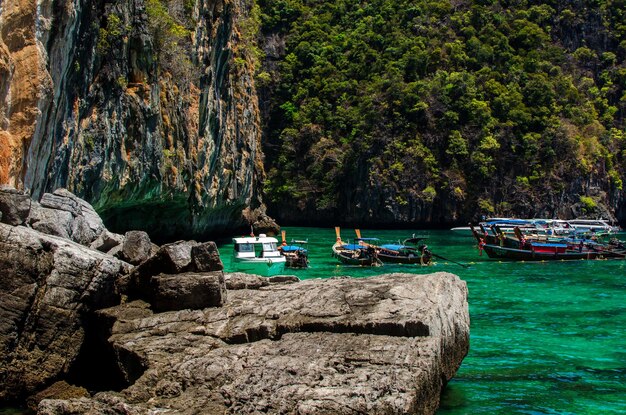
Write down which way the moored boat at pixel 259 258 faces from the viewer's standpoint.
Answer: facing the viewer and to the right of the viewer

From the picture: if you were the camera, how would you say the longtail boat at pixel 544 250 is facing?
facing to the left of the viewer

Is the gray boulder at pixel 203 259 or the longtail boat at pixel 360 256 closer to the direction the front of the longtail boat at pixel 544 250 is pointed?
the longtail boat

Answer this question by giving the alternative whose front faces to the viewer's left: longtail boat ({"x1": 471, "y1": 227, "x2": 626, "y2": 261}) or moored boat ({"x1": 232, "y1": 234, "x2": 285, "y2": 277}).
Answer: the longtail boat

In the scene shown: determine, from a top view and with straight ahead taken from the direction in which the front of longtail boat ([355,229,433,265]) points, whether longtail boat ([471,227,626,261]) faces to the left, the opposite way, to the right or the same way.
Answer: the same way

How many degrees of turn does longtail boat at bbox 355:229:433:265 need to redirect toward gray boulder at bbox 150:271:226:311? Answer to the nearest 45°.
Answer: approximately 90° to its left

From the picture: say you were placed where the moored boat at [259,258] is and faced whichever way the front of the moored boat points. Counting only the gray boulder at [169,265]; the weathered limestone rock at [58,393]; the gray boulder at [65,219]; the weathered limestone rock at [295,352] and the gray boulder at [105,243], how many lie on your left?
0

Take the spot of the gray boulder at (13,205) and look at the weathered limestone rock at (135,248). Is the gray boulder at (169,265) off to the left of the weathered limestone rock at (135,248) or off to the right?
right

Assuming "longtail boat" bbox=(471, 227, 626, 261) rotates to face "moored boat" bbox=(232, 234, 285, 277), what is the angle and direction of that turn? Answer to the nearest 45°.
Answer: approximately 45° to its left

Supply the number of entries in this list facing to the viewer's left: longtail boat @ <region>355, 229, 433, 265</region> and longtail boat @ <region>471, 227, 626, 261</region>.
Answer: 2

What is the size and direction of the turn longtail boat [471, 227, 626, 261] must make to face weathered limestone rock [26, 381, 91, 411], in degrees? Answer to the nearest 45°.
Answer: approximately 90° to its left

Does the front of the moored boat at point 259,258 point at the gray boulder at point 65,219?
no

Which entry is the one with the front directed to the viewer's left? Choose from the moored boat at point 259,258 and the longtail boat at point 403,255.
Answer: the longtail boat

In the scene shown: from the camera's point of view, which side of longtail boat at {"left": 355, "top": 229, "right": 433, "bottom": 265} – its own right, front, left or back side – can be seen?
left

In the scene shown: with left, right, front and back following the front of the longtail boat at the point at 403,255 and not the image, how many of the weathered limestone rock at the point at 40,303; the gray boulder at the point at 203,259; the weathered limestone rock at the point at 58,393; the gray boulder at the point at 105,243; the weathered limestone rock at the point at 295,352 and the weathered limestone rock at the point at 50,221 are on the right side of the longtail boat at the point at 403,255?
0

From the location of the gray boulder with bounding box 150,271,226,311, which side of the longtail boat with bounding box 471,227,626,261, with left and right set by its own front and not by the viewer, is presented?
left
